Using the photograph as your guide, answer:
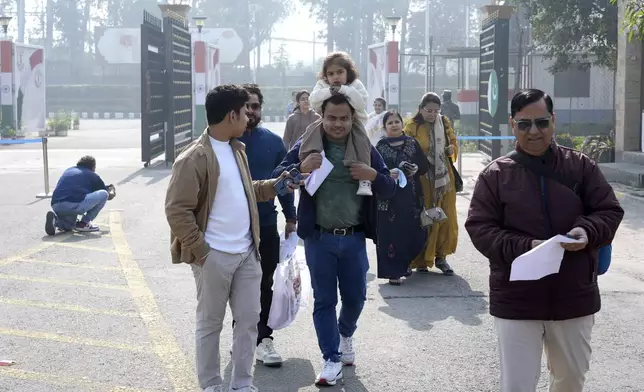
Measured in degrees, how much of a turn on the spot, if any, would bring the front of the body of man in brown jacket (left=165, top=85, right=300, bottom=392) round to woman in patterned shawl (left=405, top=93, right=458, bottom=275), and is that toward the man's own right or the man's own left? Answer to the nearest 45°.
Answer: approximately 90° to the man's own left

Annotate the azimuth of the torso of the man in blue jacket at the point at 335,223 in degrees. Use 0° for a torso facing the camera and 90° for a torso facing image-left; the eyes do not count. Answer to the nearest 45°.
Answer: approximately 0°

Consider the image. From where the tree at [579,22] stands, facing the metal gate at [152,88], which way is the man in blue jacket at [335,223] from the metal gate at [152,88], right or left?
left

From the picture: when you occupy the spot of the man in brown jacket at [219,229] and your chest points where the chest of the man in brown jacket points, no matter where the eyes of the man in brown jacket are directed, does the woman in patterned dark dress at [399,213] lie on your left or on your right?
on your left

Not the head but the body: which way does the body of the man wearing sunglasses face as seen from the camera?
toward the camera

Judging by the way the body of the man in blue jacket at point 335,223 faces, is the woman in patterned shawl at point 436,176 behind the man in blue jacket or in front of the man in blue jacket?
behind

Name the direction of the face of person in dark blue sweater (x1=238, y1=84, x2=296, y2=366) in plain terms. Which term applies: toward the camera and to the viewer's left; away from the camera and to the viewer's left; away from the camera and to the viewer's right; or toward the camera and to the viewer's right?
toward the camera and to the viewer's left

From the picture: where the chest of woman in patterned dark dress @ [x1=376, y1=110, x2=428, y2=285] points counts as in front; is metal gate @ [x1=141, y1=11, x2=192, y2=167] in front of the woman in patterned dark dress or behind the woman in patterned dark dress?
behind

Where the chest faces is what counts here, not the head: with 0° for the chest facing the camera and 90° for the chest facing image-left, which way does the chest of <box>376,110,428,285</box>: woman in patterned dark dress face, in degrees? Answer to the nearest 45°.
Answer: approximately 0°

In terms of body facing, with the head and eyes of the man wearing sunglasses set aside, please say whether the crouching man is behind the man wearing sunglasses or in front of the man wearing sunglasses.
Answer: behind

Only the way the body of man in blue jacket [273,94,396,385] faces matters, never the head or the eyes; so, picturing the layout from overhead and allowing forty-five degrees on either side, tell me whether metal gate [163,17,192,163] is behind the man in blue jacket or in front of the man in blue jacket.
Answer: behind

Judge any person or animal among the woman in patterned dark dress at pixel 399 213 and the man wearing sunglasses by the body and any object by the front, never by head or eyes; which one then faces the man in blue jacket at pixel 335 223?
the woman in patterned dark dress

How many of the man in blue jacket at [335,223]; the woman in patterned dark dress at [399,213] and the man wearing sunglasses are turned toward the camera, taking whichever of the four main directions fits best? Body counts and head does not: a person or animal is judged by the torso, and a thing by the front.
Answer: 3

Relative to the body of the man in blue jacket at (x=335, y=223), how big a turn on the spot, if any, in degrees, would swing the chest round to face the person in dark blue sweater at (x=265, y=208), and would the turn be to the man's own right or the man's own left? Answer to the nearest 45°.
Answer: approximately 135° to the man's own right
